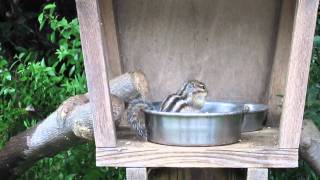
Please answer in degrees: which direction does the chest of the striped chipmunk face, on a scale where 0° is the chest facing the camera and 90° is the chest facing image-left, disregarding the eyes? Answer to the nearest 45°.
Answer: approximately 270°
